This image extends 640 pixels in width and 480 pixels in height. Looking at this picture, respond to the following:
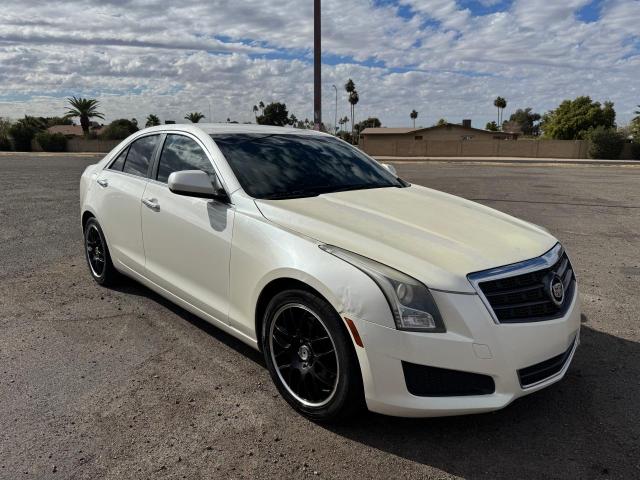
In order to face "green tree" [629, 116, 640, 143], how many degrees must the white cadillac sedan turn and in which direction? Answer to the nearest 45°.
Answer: approximately 90° to its left

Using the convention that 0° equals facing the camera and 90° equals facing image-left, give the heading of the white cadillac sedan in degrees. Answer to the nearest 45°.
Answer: approximately 315°

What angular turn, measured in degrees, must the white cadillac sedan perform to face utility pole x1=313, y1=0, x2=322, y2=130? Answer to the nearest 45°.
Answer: approximately 135° to its left

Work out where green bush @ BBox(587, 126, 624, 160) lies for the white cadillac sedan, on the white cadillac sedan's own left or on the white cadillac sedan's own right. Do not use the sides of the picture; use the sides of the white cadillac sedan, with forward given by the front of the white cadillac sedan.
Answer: on the white cadillac sedan's own left
